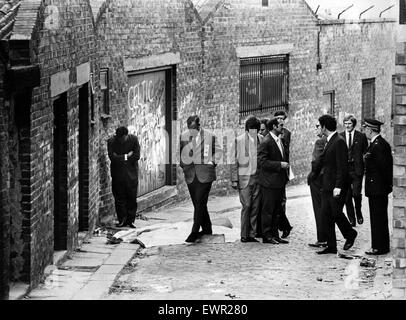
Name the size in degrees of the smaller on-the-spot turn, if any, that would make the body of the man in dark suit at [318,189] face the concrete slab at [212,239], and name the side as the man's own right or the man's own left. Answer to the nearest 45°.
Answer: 0° — they already face it

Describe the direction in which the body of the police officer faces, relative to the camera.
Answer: to the viewer's left

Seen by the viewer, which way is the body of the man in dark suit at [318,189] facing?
to the viewer's left

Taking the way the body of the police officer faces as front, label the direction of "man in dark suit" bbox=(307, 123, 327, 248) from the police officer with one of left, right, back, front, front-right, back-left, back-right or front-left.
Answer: front-right

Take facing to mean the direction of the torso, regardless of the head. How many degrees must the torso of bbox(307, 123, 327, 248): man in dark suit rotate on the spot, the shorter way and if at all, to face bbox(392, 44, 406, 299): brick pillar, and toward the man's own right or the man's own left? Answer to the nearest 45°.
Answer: approximately 90° to the man's own left

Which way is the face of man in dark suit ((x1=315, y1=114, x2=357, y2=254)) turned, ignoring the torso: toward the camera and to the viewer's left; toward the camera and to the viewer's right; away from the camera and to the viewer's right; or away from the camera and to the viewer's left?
away from the camera and to the viewer's left

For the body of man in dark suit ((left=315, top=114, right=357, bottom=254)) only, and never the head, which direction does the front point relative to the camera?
to the viewer's left

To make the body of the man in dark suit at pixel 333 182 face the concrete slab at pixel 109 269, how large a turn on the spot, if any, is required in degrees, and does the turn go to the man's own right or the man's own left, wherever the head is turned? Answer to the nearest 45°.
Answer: approximately 45° to the man's own left
